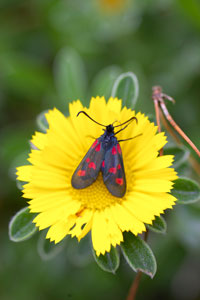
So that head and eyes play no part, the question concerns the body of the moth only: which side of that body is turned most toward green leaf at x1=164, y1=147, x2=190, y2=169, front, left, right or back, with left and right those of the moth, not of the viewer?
right

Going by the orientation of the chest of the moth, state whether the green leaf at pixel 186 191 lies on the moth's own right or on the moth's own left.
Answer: on the moth's own right

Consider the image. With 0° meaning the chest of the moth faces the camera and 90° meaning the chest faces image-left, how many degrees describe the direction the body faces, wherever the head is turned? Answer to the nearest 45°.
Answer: approximately 180°

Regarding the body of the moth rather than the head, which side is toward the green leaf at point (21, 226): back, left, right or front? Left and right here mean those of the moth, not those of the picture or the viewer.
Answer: left
